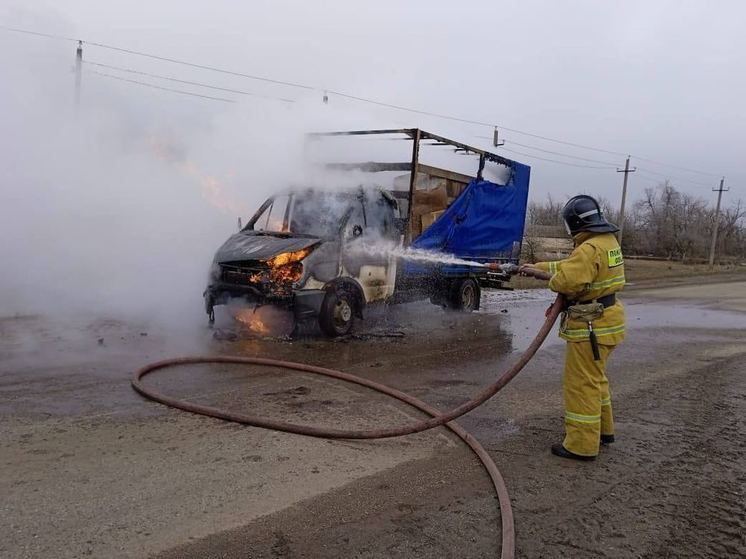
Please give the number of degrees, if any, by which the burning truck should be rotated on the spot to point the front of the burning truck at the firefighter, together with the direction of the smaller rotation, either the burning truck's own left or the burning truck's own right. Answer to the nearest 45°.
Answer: approximately 45° to the burning truck's own left

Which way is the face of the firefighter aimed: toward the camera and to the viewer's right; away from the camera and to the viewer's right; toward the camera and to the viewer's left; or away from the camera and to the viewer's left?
away from the camera and to the viewer's left

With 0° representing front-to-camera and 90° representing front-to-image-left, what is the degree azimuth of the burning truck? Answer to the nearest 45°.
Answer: approximately 45°
